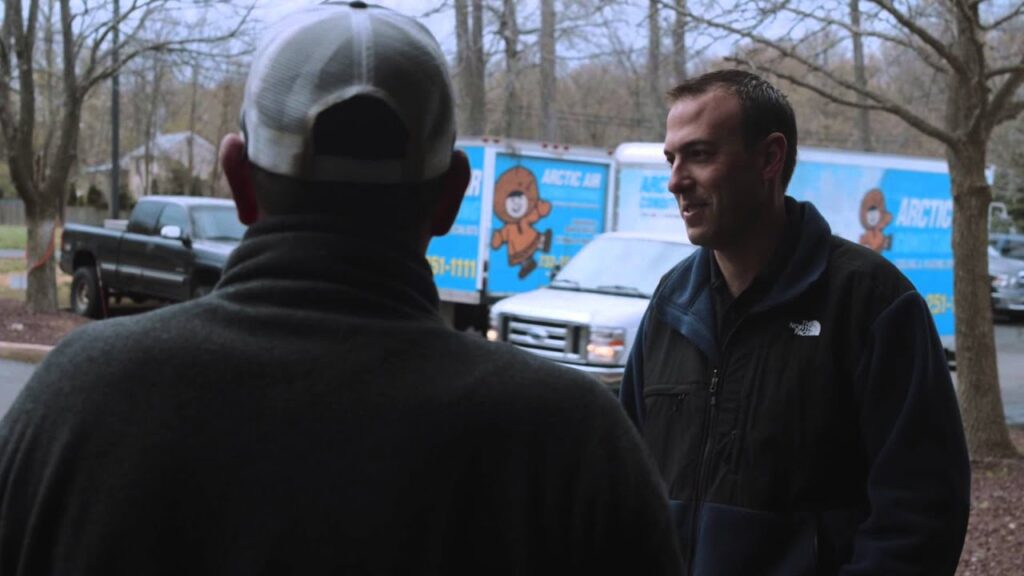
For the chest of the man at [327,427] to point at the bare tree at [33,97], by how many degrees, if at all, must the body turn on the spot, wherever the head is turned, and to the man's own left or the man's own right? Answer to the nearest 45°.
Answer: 0° — they already face it

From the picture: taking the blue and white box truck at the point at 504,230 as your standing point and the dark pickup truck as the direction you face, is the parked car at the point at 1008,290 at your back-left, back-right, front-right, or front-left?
back-right

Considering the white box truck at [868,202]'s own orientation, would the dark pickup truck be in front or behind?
in front

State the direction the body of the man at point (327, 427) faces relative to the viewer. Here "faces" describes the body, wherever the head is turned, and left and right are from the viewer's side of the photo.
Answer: facing away from the viewer

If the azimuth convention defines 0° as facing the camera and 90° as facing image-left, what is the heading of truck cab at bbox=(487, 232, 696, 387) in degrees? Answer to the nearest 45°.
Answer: approximately 45°

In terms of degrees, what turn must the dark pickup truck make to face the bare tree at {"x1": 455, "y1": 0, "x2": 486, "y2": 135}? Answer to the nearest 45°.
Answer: approximately 90° to its left

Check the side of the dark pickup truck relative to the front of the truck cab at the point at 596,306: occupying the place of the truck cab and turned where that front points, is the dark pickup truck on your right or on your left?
on your right

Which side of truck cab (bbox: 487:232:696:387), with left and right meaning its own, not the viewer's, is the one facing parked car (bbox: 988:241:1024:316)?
back

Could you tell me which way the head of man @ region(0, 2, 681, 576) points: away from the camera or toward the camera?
away from the camera

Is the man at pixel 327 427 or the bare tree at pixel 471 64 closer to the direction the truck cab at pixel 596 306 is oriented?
the man

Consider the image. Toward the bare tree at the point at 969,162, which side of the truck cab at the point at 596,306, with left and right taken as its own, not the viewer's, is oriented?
left
